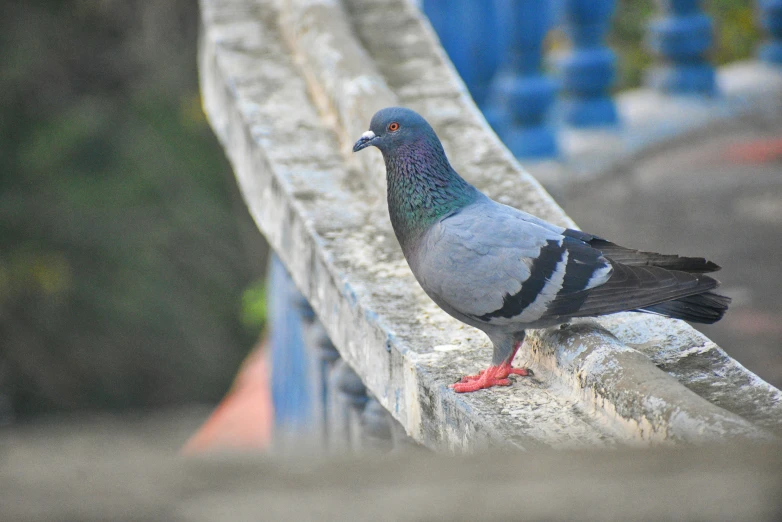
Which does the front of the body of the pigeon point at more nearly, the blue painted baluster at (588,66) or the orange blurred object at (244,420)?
the orange blurred object

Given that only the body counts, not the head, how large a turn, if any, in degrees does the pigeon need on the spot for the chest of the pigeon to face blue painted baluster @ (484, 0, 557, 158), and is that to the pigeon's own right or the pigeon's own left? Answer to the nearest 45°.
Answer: approximately 90° to the pigeon's own right

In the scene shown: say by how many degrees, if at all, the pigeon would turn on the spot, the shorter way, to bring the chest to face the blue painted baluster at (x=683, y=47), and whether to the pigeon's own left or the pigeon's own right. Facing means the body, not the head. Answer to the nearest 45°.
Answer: approximately 90° to the pigeon's own right

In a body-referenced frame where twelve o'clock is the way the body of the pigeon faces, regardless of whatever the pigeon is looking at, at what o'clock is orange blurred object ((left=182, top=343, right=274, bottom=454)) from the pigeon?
The orange blurred object is roughly at 2 o'clock from the pigeon.

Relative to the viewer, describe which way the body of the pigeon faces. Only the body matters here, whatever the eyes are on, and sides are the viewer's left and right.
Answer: facing to the left of the viewer
